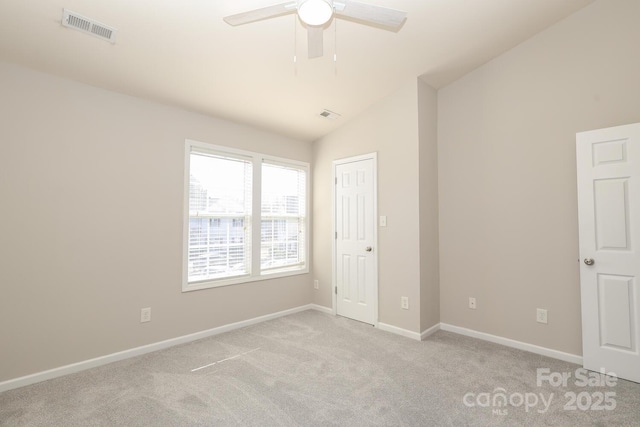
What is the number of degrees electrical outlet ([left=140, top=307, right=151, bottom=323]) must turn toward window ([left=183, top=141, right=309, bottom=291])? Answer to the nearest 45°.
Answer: approximately 90° to its left

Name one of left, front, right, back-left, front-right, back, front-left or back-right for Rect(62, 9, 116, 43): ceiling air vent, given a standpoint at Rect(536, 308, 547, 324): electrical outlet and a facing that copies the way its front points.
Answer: front-right

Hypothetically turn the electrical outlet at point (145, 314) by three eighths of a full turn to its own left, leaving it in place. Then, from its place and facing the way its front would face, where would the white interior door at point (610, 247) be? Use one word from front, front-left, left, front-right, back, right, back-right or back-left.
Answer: right

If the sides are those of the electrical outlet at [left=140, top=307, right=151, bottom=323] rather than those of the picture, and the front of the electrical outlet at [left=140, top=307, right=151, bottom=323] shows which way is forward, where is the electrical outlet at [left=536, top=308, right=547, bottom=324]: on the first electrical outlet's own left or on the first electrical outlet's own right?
on the first electrical outlet's own left

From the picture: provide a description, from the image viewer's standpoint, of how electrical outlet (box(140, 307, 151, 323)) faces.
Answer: facing the viewer
